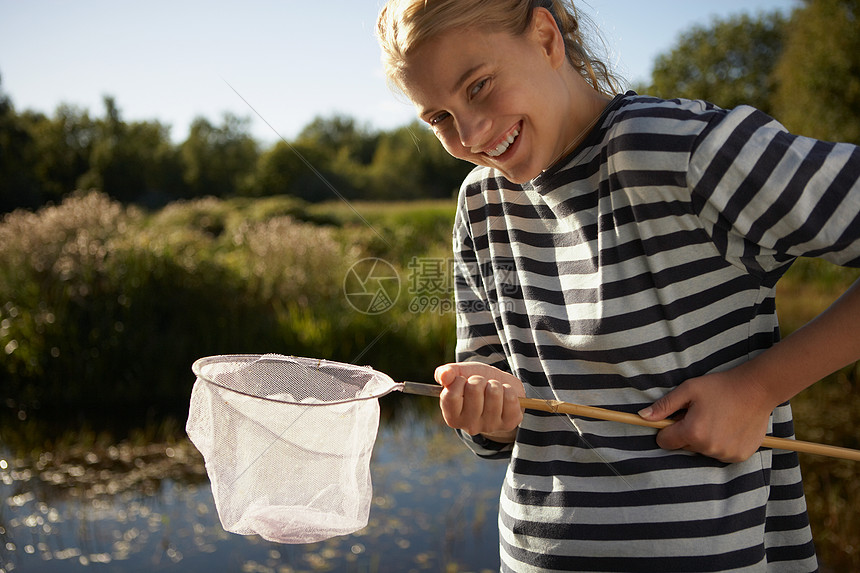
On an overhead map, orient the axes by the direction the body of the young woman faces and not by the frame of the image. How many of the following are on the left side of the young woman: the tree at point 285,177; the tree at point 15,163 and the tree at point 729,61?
0

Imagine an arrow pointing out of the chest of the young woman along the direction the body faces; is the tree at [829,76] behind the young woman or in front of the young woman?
behind

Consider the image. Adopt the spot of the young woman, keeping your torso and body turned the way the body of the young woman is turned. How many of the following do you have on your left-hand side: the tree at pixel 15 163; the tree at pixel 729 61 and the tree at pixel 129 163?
0

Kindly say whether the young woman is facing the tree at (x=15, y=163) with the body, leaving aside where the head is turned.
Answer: no

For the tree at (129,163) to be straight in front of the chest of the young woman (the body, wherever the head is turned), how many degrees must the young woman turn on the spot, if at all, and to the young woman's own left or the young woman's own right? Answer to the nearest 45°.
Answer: approximately 90° to the young woman's own right

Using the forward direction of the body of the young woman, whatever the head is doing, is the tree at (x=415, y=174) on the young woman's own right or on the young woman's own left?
on the young woman's own right

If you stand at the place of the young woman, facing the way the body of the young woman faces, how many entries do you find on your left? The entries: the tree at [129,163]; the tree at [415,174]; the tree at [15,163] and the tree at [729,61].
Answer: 0

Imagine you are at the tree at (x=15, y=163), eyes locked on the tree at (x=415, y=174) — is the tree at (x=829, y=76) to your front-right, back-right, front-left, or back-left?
front-right

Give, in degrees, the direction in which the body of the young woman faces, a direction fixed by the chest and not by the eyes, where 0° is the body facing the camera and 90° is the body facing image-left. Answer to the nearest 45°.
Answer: approximately 45°
